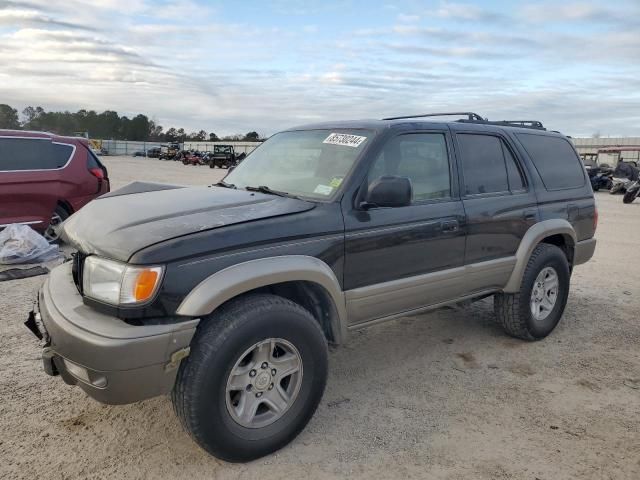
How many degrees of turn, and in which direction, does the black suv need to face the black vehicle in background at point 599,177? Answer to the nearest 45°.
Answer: approximately 180°

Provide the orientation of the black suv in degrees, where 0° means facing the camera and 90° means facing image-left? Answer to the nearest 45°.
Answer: approximately 45°
